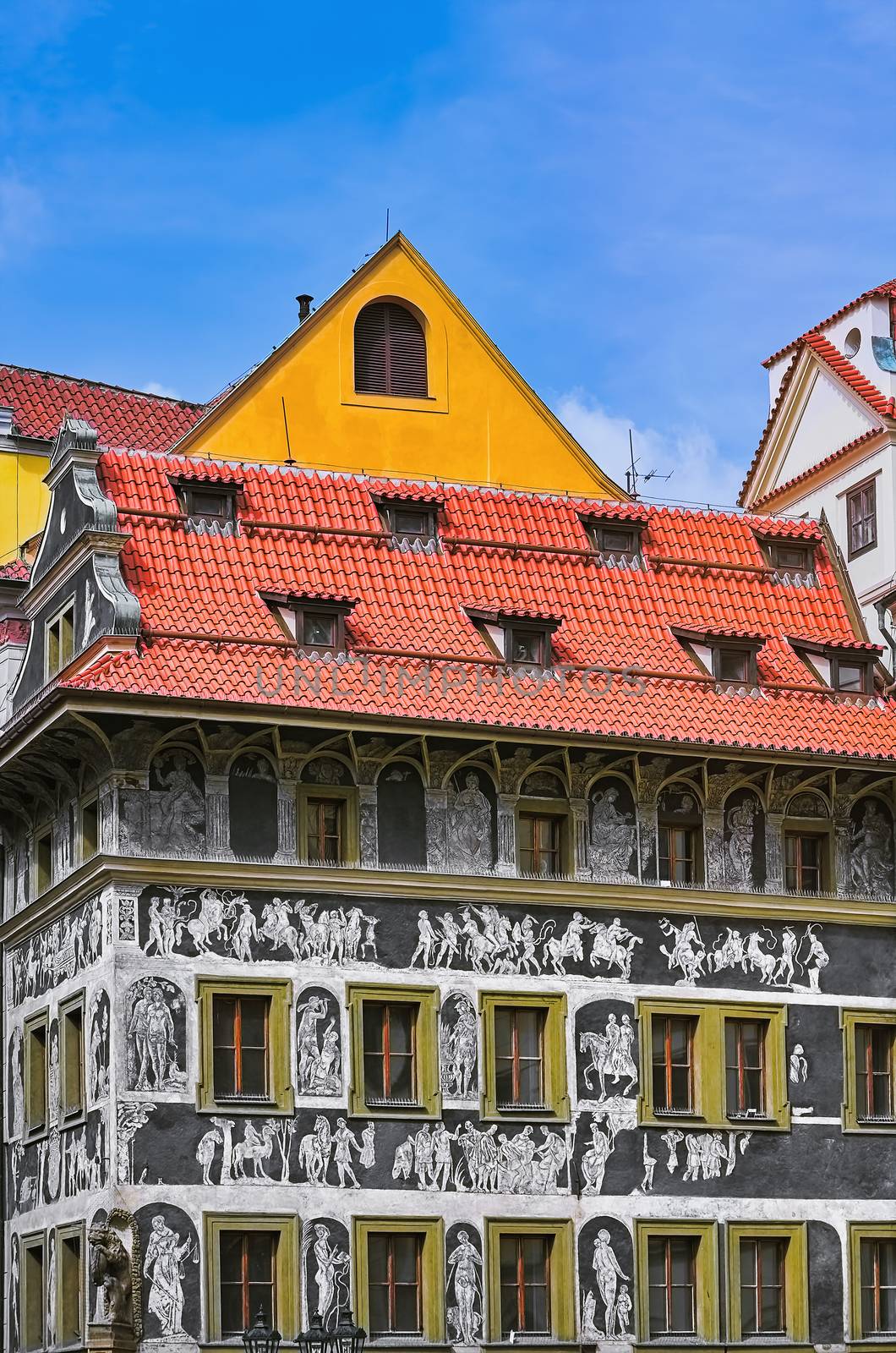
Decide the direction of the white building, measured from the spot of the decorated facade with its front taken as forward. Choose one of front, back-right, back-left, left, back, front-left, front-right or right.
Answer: back-left

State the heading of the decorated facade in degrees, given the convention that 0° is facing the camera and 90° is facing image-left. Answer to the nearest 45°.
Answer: approximately 0°
